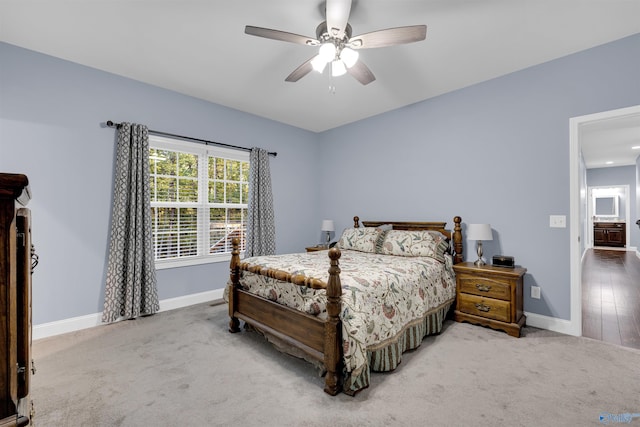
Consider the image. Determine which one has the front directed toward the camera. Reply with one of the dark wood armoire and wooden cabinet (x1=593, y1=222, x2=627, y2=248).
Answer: the wooden cabinet

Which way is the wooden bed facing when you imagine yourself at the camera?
facing the viewer and to the left of the viewer

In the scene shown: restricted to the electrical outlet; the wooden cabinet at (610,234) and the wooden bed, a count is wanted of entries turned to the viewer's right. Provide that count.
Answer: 0

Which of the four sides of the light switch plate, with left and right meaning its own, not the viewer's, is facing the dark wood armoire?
front

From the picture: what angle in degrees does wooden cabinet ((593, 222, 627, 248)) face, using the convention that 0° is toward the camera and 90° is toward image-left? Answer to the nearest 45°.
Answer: approximately 0°

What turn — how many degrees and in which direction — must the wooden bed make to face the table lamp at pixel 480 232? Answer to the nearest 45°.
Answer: approximately 180°

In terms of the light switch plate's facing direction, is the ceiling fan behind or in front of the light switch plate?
in front

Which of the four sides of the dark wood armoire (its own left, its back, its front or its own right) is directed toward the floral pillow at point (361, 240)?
front

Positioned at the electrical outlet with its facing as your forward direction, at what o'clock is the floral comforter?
The floral comforter is roughly at 1 o'clock from the electrical outlet.

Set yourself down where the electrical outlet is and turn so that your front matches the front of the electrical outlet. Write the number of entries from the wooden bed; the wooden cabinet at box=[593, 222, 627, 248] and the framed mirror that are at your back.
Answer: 2

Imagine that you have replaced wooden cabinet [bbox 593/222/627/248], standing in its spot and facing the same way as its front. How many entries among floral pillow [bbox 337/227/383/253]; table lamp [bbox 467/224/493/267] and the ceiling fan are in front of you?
3

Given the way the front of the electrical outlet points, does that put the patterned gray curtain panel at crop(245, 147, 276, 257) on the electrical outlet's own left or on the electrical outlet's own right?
on the electrical outlet's own right

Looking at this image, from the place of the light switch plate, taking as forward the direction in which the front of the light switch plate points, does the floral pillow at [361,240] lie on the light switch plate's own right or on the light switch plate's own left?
on the light switch plate's own right

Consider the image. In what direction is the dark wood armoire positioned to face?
to the viewer's right

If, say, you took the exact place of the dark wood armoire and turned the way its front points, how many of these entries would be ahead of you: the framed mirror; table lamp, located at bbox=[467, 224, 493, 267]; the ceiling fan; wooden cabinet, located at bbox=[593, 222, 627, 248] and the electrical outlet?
5

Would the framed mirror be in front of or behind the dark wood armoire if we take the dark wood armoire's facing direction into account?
in front

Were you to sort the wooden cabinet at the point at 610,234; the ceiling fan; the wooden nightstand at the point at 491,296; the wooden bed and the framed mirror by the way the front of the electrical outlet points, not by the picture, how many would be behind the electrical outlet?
2

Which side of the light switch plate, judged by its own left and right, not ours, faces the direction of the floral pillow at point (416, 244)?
right

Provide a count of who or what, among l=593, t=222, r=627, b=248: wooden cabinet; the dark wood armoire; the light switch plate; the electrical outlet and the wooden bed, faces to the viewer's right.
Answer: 1
